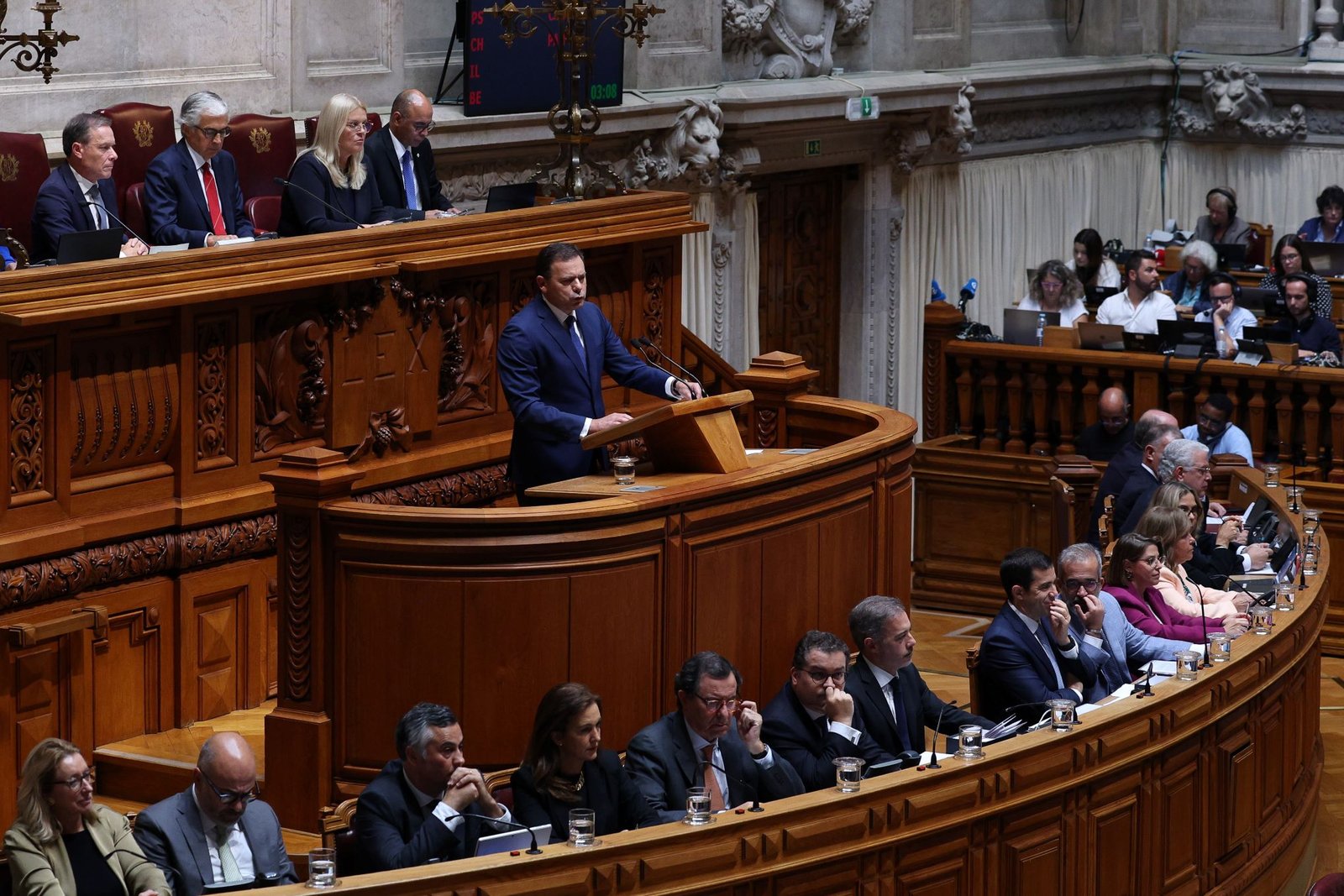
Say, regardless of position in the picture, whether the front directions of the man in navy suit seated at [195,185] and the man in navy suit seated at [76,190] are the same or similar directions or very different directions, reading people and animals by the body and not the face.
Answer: same or similar directions

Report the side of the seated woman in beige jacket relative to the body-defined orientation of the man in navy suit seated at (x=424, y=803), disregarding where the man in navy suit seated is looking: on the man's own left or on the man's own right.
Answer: on the man's own right

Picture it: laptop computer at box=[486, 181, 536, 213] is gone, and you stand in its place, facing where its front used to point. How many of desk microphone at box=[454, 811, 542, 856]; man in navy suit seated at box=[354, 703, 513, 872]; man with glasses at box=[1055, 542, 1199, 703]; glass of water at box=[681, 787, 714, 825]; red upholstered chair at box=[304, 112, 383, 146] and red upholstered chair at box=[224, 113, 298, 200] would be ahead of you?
2

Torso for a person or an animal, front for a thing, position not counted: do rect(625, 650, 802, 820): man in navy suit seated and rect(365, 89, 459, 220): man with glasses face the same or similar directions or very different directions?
same or similar directions

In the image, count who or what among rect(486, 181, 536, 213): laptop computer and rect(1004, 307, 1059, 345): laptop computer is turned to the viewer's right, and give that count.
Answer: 0

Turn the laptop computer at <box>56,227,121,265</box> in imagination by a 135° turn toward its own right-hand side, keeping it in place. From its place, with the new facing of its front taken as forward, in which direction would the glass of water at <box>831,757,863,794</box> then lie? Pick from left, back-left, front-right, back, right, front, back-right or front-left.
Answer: front-right

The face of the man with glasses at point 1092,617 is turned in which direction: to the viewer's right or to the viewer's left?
to the viewer's left

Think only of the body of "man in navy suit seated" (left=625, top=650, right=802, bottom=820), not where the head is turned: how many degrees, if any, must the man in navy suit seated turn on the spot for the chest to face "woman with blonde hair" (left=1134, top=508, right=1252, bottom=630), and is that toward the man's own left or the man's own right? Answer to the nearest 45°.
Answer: approximately 90° to the man's own left

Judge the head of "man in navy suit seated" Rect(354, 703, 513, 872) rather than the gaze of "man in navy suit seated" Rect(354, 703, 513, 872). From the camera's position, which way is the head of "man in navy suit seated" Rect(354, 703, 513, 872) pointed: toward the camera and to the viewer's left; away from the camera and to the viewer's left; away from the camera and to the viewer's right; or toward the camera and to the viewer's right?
toward the camera and to the viewer's right

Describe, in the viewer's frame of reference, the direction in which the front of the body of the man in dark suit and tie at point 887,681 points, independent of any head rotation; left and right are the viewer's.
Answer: facing the viewer and to the right of the viewer

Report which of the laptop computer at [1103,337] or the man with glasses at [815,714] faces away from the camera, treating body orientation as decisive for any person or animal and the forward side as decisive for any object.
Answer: the laptop computer

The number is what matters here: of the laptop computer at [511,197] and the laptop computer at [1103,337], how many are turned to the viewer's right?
0

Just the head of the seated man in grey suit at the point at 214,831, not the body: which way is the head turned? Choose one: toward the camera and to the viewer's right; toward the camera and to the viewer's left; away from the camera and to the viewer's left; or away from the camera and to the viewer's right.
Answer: toward the camera and to the viewer's right

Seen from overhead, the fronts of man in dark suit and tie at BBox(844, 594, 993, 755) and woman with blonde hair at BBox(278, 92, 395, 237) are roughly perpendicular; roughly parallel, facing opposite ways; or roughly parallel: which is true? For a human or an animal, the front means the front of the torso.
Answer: roughly parallel

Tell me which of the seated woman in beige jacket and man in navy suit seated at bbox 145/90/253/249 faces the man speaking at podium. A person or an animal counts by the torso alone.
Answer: the man in navy suit seated

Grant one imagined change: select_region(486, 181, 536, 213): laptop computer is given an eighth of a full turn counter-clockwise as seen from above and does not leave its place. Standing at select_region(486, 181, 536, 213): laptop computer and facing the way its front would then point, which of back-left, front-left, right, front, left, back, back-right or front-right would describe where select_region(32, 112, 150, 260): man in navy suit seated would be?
front-left

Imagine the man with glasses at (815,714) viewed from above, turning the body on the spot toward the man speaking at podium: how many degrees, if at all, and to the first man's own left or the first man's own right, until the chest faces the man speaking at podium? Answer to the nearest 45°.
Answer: approximately 180°

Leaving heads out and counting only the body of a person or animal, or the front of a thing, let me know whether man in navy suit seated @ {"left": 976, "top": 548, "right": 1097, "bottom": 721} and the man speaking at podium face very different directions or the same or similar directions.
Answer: same or similar directions

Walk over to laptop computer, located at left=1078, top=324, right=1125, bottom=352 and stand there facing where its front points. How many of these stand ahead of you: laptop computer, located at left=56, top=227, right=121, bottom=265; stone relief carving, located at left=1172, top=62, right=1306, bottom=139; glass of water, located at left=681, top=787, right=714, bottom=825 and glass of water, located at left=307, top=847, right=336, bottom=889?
1

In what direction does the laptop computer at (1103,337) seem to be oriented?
away from the camera
